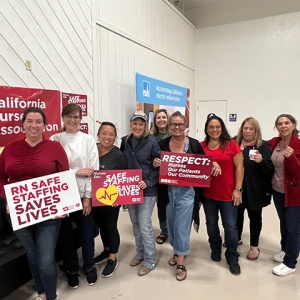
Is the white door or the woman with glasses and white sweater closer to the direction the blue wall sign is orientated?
the woman with glasses and white sweater

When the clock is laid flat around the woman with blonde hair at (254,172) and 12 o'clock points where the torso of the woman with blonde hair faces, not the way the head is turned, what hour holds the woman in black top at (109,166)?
The woman in black top is roughly at 2 o'clock from the woman with blonde hair.

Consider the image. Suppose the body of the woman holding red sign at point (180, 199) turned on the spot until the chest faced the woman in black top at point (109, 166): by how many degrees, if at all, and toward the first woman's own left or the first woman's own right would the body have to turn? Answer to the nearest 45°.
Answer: approximately 90° to the first woman's own right

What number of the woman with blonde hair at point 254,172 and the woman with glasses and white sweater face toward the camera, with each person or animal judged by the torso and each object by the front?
2

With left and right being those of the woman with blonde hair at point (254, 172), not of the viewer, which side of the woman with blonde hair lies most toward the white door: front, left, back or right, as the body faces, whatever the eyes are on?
back

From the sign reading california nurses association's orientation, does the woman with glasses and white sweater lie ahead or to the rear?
ahead

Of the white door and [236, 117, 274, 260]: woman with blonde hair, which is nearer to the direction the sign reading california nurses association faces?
the woman with blonde hair

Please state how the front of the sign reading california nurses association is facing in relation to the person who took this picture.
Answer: facing the viewer and to the right of the viewer

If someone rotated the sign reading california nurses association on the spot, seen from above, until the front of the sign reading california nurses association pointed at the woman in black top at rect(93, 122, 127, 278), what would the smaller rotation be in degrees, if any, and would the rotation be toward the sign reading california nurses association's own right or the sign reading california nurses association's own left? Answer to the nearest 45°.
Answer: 0° — it already faces them

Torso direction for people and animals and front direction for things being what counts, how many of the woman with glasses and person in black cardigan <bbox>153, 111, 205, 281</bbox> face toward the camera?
2

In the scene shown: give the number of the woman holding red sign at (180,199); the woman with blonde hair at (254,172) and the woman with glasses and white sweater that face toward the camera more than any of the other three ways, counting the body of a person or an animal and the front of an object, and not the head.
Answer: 3
